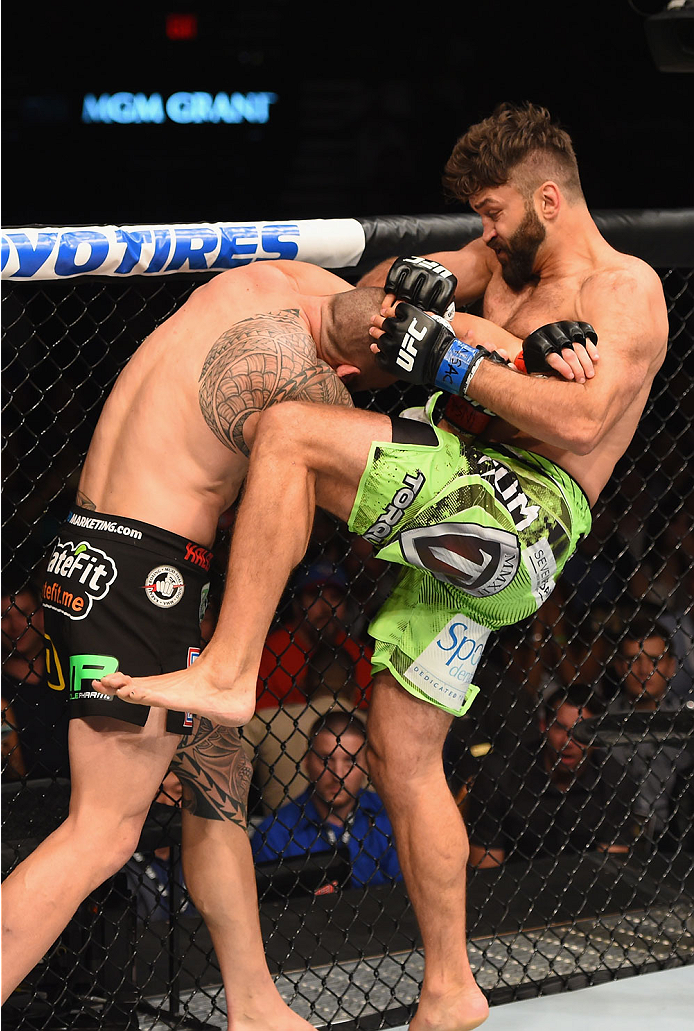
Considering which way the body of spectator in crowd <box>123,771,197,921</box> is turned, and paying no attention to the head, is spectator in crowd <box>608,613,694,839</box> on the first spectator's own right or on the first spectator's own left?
on the first spectator's own left

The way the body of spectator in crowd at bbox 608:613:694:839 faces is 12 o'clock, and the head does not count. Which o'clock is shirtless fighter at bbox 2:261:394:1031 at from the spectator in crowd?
The shirtless fighter is roughly at 1 o'clock from the spectator in crowd.

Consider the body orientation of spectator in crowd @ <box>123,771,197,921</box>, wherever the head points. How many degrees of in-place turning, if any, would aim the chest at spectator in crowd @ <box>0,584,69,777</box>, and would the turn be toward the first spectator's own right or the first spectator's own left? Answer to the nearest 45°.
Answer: approximately 135° to the first spectator's own right

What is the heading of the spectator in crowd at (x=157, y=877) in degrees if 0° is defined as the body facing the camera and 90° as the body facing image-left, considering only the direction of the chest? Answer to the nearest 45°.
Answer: approximately 0°

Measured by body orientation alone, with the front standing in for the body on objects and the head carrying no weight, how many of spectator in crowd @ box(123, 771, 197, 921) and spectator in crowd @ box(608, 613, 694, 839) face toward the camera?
2
